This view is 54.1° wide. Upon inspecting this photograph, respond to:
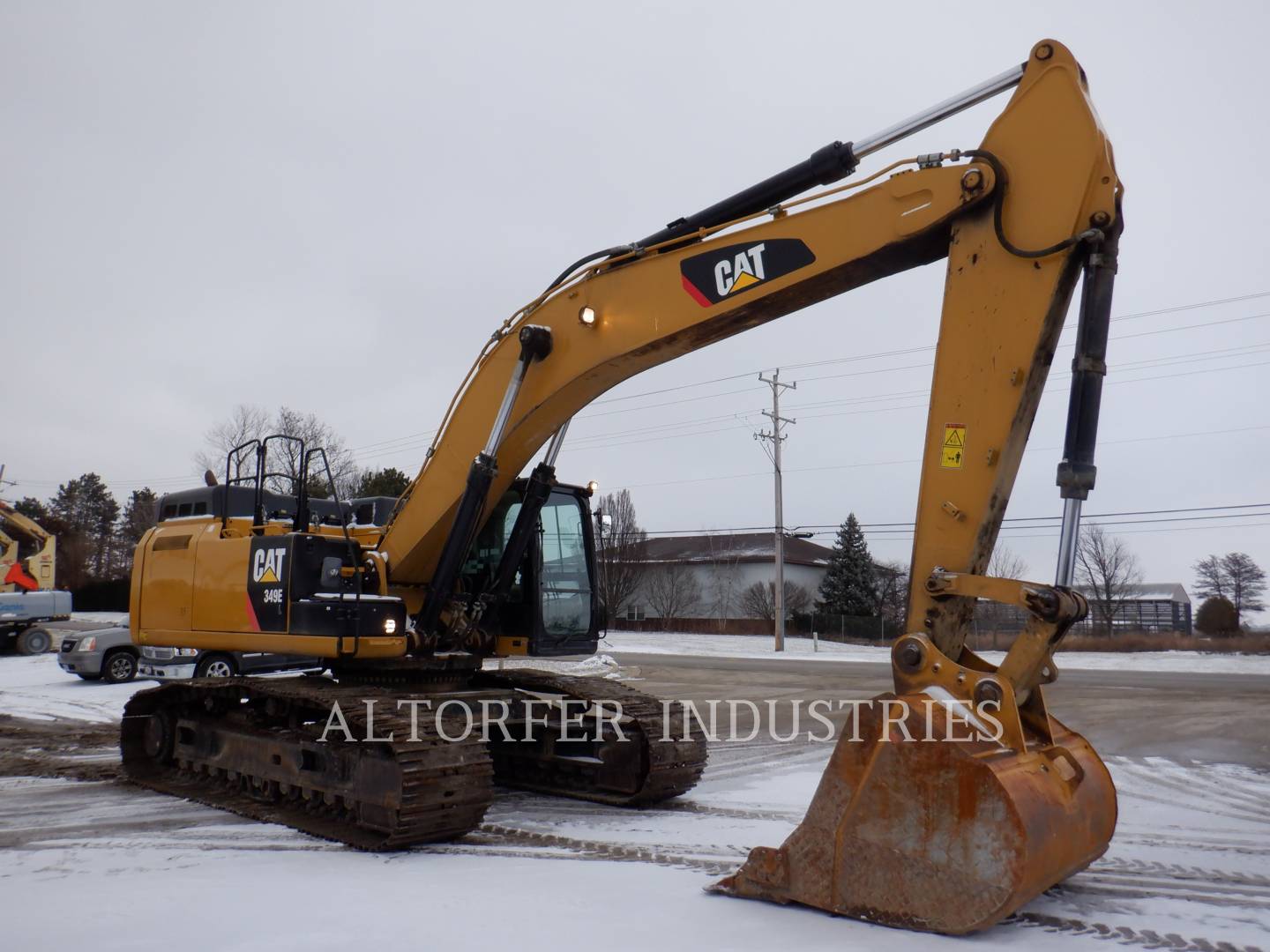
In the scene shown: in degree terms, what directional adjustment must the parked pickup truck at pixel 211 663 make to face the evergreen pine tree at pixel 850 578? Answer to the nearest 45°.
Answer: approximately 180°

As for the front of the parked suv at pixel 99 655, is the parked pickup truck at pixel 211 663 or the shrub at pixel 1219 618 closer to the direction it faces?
the parked pickup truck

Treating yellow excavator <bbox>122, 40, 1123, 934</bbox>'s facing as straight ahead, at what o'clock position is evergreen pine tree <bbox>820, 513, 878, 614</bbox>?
The evergreen pine tree is roughly at 8 o'clock from the yellow excavator.

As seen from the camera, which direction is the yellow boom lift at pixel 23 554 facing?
to the viewer's left

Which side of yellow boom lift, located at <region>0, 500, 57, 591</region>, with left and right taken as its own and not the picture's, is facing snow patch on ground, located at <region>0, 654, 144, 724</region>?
left

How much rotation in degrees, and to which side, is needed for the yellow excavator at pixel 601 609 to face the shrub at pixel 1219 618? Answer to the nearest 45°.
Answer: approximately 90° to its left

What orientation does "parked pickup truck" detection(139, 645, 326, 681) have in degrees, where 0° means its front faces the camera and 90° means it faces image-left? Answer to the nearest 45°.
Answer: approximately 45°

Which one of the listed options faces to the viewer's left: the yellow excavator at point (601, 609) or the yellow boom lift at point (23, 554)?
the yellow boom lift at point (23, 554)
